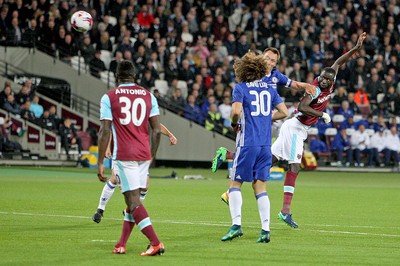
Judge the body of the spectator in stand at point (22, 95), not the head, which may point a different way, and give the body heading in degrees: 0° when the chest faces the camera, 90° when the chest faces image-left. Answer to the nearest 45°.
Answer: approximately 315°

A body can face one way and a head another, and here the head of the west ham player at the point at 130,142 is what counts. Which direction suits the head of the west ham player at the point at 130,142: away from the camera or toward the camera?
away from the camera

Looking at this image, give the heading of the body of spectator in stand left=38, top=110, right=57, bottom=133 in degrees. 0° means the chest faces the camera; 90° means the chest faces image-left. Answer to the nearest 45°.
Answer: approximately 315°

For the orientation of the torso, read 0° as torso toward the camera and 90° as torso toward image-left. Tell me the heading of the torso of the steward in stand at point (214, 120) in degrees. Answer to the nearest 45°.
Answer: approximately 0°

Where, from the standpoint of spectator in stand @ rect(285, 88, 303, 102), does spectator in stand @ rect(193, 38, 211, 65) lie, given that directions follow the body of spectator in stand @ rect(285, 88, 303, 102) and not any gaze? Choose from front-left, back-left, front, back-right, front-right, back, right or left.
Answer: right
